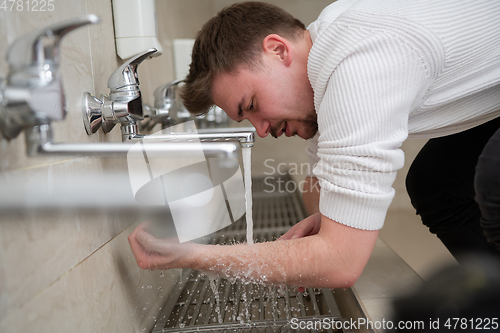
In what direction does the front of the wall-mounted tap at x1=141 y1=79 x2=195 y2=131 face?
to the viewer's right

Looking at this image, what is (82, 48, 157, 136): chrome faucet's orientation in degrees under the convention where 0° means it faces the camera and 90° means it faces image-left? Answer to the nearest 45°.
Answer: approximately 270°

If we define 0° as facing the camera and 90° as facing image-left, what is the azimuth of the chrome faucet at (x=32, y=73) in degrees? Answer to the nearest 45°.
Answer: approximately 270°

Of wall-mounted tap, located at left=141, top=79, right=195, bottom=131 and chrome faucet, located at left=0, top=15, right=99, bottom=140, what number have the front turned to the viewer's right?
2

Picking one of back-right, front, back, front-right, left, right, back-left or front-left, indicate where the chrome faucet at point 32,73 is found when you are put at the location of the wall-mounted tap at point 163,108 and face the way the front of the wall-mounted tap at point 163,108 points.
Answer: right

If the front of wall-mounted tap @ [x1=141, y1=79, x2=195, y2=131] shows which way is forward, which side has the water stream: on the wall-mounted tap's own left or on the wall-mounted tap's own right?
on the wall-mounted tap's own right
